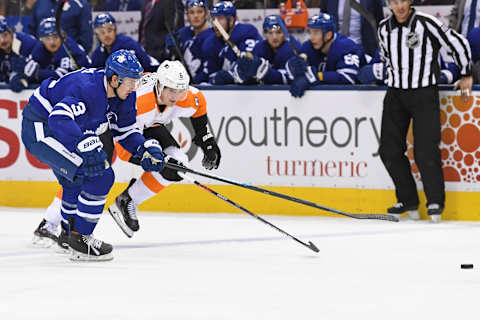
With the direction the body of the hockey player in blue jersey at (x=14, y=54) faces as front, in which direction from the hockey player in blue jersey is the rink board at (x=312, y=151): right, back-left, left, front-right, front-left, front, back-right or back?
left

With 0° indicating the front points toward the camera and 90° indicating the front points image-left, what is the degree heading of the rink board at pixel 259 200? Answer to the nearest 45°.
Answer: approximately 0°

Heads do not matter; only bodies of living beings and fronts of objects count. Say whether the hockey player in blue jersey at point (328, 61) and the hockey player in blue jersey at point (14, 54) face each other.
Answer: no

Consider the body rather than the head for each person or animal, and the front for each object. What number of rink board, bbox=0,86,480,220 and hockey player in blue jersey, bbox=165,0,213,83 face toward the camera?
2

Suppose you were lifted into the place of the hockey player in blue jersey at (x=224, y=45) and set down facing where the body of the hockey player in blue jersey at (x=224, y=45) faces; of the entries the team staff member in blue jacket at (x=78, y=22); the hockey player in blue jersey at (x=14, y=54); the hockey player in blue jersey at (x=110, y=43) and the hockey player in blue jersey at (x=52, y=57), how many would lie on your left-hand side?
0

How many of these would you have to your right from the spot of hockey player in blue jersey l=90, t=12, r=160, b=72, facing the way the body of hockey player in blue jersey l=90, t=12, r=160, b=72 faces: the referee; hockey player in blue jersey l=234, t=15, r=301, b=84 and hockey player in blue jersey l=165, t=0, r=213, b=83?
0

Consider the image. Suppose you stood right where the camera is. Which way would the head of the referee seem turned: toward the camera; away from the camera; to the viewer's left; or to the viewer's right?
toward the camera

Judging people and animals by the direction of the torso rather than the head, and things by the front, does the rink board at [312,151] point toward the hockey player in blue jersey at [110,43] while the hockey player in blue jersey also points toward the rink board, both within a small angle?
no

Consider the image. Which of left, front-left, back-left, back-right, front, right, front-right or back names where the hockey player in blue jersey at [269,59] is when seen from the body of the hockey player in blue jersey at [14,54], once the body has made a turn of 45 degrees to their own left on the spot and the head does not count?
front-left

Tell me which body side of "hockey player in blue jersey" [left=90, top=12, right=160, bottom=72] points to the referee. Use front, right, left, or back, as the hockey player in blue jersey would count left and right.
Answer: left

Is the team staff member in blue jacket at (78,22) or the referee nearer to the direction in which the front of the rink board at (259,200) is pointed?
the referee

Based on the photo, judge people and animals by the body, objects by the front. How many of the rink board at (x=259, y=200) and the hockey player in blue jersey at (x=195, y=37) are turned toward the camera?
2

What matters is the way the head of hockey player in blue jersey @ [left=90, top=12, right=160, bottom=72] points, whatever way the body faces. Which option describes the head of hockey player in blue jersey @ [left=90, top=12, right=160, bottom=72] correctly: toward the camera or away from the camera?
toward the camera

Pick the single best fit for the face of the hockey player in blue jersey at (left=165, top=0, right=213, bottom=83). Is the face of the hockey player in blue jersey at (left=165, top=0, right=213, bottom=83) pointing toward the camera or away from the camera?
toward the camera

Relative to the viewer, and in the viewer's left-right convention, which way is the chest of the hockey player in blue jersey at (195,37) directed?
facing the viewer

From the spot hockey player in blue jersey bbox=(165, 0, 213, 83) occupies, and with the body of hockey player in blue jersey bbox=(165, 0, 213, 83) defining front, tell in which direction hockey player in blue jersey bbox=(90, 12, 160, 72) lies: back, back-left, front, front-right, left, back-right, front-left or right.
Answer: right

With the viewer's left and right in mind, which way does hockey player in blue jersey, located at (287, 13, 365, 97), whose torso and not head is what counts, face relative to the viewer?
facing the viewer and to the left of the viewer

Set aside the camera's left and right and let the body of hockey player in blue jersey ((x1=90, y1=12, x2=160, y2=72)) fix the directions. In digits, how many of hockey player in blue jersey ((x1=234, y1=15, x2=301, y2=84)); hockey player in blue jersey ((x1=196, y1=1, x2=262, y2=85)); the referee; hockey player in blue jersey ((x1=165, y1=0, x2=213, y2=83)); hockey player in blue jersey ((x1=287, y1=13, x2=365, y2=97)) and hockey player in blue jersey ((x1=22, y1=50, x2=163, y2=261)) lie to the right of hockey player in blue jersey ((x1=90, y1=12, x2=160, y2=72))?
0
